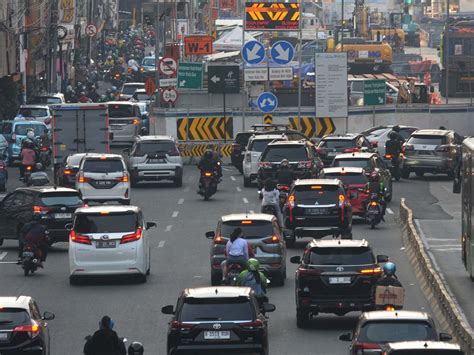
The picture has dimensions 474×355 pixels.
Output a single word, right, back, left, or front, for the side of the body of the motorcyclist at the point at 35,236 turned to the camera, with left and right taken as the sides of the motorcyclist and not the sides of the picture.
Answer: back

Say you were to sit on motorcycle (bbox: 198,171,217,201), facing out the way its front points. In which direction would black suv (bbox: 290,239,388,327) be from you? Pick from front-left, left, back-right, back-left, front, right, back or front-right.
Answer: back

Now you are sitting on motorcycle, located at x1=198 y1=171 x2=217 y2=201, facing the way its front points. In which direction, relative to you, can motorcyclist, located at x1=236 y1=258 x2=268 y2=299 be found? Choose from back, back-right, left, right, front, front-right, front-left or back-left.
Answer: back

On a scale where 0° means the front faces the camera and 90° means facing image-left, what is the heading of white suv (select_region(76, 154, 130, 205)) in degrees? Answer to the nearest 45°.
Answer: approximately 180°

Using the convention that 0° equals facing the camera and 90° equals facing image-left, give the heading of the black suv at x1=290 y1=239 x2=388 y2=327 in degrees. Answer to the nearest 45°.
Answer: approximately 180°

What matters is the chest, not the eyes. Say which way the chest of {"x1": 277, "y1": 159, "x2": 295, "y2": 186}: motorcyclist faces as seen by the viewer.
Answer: away from the camera

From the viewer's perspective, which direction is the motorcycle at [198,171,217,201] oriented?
away from the camera

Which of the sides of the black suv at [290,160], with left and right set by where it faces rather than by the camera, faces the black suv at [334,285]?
back

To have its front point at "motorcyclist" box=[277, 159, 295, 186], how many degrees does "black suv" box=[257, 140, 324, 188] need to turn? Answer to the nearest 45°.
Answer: approximately 180°

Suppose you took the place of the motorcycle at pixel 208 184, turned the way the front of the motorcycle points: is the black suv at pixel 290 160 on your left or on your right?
on your right

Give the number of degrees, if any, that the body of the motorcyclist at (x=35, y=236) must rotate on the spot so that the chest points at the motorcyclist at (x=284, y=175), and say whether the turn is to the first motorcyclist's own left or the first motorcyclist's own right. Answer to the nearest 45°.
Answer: approximately 45° to the first motorcyclist's own right

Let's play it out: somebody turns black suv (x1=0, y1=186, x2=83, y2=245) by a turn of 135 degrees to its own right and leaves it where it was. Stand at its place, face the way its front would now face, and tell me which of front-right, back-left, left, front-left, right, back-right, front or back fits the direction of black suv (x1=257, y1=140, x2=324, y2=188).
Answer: front-left

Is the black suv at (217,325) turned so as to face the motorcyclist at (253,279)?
yes

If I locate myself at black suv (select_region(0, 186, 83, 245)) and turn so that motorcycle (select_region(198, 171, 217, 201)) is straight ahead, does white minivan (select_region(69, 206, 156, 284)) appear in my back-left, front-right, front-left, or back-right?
back-right

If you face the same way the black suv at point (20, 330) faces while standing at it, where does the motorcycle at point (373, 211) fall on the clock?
The motorcycle is roughly at 1 o'clock from the black suv.
